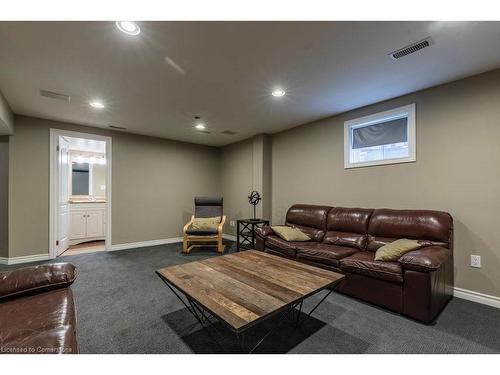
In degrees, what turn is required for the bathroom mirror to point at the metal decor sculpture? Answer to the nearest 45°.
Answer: approximately 45° to its left

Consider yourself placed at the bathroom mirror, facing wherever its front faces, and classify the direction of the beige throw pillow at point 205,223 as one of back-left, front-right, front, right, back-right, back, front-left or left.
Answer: front-left

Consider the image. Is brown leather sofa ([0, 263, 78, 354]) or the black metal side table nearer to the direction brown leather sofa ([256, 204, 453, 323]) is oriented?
the brown leather sofa

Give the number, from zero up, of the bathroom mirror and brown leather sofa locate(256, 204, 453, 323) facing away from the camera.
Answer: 0

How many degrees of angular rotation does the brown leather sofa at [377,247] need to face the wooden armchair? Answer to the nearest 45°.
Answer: approximately 45° to its right

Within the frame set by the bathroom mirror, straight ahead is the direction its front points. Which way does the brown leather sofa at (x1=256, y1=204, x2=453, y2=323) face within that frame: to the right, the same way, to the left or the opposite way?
to the right

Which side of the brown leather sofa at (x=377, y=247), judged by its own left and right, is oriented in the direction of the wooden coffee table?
front

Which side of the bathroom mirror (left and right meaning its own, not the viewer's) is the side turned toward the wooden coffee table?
front

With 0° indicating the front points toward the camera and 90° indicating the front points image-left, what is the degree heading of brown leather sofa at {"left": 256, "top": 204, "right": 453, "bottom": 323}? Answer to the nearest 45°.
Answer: approximately 45°

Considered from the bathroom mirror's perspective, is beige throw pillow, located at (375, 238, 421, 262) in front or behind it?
in front

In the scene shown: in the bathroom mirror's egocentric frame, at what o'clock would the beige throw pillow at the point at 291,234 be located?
The beige throw pillow is roughly at 11 o'clock from the bathroom mirror.

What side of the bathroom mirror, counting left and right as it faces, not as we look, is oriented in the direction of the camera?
front

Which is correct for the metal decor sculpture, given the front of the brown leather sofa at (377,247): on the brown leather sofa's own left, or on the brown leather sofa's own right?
on the brown leather sofa's own right
